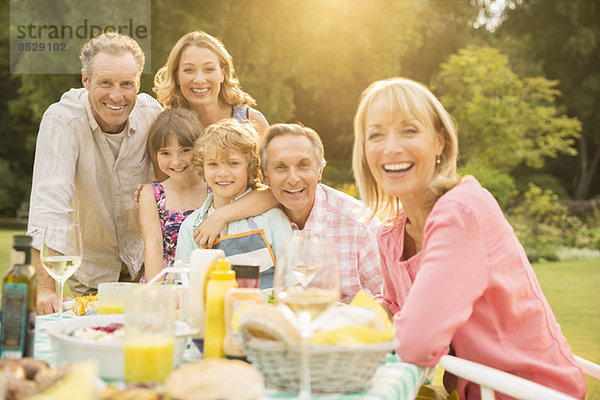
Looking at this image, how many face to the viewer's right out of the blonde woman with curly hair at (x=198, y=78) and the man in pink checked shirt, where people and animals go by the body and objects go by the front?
0

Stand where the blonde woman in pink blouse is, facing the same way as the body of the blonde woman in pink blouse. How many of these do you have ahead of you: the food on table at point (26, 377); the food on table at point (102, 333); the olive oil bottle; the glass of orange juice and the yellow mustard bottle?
5

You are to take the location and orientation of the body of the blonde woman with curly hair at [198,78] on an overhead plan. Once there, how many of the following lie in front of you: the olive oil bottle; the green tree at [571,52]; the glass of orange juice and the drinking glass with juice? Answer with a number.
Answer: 3

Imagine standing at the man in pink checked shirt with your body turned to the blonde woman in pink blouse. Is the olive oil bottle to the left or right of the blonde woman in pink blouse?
right

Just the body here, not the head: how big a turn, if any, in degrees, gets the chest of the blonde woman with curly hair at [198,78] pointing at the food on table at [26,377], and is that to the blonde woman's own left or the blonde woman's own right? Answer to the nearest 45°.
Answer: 0° — they already face it

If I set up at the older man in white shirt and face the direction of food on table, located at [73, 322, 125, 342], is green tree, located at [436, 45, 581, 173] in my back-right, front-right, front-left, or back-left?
back-left

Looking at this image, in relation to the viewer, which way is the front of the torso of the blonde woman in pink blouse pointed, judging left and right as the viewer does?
facing the viewer and to the left of the viewer

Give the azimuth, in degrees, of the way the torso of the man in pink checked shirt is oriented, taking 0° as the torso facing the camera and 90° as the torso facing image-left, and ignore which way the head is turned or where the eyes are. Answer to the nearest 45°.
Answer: approximately 45°

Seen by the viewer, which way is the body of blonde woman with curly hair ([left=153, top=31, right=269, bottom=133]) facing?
toward the camera

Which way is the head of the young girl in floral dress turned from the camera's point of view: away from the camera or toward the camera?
toward the camera

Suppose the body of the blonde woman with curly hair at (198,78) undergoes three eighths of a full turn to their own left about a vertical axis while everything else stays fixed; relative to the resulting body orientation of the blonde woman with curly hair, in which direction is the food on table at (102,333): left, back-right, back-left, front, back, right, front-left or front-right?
back-right

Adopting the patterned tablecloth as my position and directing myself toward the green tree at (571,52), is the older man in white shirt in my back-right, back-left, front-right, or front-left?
front-left

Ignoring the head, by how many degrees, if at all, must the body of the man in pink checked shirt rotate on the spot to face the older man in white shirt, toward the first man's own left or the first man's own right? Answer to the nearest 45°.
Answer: approximately 45° to the first man's own right

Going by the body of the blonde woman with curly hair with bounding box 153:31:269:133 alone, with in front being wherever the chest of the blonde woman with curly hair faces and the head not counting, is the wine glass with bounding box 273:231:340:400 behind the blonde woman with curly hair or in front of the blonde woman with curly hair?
in front

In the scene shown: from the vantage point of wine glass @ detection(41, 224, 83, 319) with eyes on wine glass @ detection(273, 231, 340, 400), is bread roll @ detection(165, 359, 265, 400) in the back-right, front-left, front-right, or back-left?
front-right

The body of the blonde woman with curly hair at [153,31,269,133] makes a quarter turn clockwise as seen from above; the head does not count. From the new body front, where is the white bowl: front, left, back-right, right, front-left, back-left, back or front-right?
left
